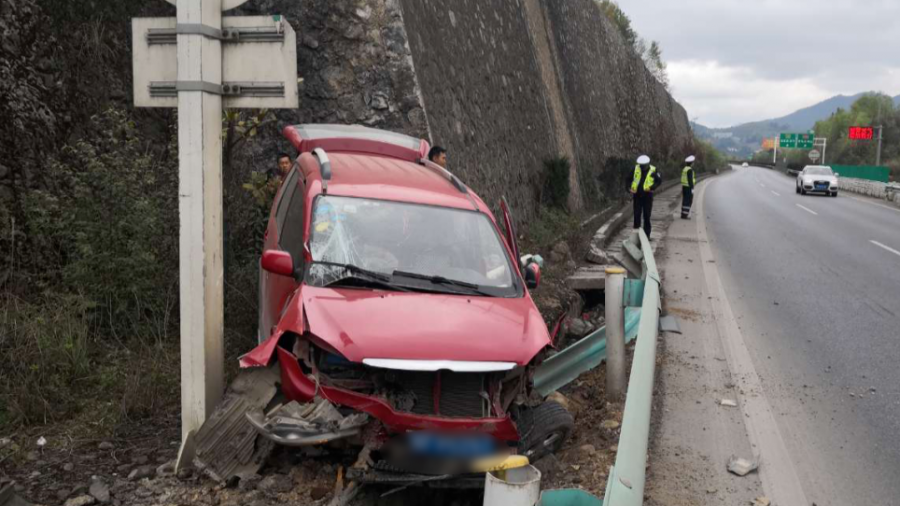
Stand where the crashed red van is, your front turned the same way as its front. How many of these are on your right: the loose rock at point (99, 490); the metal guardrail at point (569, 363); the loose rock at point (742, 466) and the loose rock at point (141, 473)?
2

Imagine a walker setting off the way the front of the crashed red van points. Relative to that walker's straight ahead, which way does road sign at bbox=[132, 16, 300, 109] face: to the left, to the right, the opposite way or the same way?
the opposite way

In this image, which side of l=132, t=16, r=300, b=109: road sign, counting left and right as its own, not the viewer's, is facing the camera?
back

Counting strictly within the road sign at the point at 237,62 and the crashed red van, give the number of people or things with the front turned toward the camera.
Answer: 1

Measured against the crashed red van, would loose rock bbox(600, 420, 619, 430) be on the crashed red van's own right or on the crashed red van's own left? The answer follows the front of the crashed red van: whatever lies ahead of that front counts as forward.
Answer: on the crashed red van's own left

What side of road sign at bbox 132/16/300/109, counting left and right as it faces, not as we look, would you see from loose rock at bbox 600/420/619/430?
right

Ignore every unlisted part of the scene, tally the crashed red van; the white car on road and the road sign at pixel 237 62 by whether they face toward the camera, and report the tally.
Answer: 2

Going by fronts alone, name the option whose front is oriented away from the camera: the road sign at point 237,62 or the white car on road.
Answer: the road sign

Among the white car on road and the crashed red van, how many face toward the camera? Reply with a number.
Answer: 2
